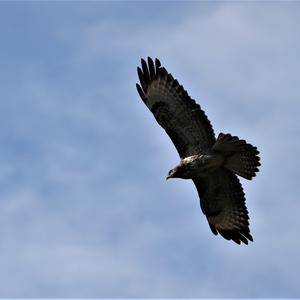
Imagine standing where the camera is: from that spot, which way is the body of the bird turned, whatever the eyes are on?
to the viewer's left
